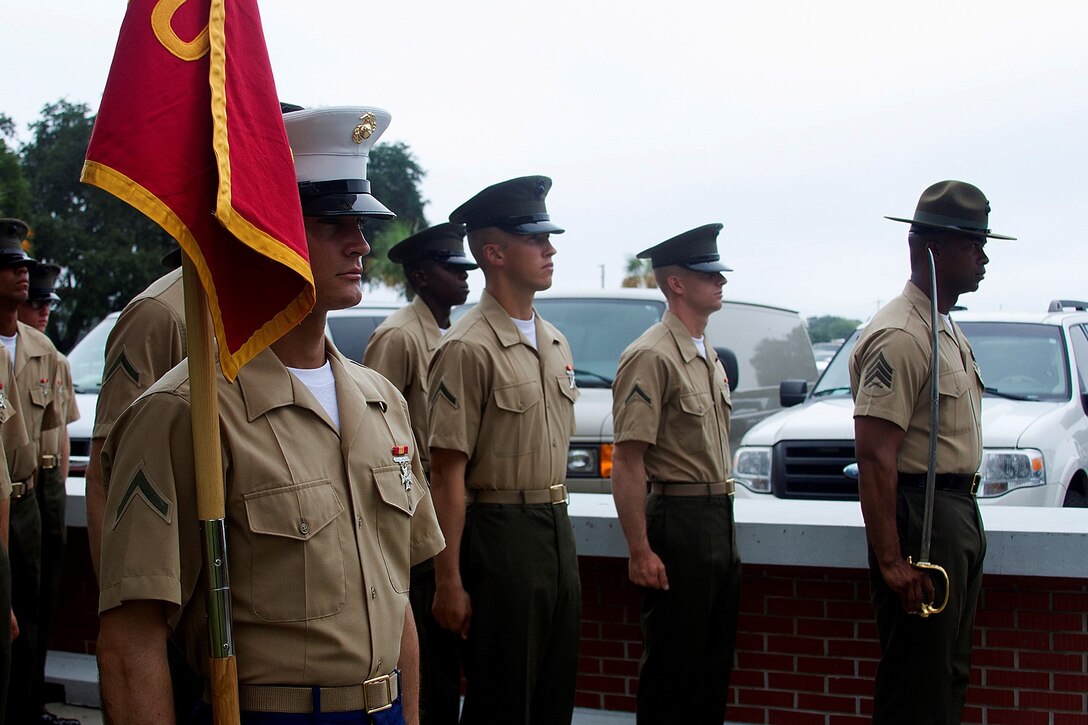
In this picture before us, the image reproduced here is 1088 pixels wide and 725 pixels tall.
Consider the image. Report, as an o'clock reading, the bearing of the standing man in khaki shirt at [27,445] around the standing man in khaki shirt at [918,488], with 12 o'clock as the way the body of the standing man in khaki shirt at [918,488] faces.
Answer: the standing man in khaki shirt at [27,445] is roughly at 6 o'clock from the standing man in khaki shirt at [918,488].

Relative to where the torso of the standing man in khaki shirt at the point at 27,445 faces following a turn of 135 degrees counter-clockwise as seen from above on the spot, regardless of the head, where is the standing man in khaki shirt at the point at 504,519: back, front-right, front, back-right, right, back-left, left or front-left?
back-right

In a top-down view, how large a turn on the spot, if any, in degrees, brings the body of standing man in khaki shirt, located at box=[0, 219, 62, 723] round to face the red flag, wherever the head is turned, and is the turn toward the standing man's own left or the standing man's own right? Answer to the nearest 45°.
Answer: approximately 45° to the standing man's own right

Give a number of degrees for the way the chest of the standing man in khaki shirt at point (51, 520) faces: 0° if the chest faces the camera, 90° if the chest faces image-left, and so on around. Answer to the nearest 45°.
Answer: approximately 315°

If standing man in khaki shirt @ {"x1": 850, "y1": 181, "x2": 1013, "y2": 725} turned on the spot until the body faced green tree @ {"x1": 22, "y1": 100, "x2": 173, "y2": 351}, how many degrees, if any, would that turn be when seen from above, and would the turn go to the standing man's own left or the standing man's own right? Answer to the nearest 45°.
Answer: approximately 135° to the standing man's own left

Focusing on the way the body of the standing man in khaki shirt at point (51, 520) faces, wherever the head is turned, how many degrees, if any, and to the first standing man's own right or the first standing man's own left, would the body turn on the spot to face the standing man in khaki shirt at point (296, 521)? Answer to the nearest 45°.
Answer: approximately 45° to the first standing man's own right

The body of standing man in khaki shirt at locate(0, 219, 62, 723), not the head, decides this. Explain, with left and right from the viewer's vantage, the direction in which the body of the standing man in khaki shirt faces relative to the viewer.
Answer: facing the viewer and to the right of the viewer

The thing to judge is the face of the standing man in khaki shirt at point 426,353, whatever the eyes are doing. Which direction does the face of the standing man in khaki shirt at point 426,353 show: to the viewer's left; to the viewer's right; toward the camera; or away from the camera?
to the viewer's right

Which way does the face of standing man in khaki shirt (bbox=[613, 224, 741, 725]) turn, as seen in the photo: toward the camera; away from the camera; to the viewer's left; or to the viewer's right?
to the viewer's right

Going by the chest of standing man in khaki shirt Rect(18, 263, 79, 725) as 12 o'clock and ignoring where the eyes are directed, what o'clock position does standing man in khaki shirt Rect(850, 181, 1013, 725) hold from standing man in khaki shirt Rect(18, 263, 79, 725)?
standing man in khaki shirt Rect(850, 181, 1013, 725) is roughly at 12 o'clock from standing man in khaki shirt Rect(18, 263, 79, 725).

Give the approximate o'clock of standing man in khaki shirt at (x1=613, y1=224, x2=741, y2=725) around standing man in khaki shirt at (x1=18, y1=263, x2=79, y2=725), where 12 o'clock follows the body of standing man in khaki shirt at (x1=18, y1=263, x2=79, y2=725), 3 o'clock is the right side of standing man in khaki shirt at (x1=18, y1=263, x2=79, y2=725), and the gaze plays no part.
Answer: standing man in khaki shirt at (x1=613, y1=224, x2=741, y2=725) is roughly at 12 o'clock from standing man in khaki shirt at (x1=18, y1=263, x2=79, y2=725).

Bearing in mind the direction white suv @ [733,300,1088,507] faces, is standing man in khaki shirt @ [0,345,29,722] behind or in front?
in front

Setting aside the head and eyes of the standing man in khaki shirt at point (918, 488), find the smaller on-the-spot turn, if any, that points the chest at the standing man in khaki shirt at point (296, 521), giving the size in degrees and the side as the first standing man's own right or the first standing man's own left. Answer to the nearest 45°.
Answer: approximately 135° to the first standing man's own right

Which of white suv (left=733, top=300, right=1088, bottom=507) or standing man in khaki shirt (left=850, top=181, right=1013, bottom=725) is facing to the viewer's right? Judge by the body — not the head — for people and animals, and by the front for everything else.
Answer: the standing man in khaki shirt

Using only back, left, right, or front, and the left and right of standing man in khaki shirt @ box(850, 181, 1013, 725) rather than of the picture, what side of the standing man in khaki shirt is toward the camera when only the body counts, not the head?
right

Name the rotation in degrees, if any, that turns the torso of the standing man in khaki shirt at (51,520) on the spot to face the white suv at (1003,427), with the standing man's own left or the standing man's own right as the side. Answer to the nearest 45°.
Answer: approximately 45° to the standing man's own left

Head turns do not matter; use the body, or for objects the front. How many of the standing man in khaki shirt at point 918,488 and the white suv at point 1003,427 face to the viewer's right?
1
